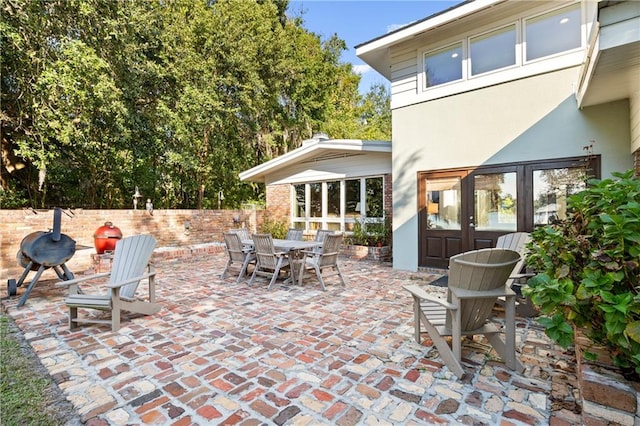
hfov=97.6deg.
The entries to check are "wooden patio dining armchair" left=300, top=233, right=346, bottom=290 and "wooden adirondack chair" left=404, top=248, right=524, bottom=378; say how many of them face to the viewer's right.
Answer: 0

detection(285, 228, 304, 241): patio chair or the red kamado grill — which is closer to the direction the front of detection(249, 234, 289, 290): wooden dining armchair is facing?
the patio chair

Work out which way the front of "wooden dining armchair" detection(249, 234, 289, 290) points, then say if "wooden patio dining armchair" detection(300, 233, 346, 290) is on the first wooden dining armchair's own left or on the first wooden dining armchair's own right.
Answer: on the first wooden dining armchair's own right

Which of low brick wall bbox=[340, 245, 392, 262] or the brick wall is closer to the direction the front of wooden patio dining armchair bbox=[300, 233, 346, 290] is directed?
the brick wall

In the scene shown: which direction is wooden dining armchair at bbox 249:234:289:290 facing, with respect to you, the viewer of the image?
facing away from the viewer and to the right of the viewer

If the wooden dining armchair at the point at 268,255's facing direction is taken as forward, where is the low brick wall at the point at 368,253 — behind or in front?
in front

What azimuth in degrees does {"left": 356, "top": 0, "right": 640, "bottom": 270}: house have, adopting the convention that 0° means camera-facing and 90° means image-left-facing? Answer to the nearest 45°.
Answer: approximately 45°

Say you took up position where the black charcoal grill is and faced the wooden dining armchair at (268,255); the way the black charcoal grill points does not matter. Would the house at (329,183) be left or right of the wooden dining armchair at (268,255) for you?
left

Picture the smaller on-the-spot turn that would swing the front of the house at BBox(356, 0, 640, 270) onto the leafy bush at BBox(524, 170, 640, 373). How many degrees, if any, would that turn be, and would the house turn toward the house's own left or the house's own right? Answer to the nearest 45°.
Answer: approximately 45° to the house's own left

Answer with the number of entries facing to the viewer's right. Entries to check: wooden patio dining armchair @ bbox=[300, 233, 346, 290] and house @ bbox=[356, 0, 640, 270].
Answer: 0
